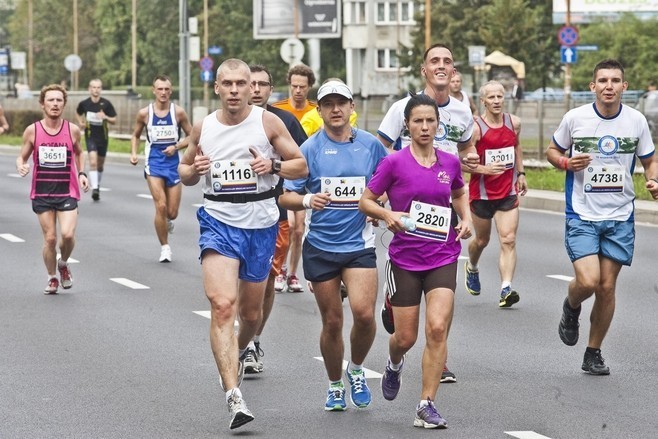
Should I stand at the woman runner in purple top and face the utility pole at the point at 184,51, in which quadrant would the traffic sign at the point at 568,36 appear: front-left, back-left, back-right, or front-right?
front-right

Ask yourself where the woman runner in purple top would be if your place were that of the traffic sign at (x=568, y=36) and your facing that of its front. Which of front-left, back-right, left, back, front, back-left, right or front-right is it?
front

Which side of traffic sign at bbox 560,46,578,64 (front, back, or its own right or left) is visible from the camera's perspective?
front

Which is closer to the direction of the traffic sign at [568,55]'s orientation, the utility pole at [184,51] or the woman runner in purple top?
the woman runner in purple top

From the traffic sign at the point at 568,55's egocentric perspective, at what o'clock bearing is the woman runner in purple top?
The woman runner in purple top is roughly at 12 o'clock from the traffic sign.

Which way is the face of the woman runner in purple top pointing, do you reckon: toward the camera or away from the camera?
toward the camera

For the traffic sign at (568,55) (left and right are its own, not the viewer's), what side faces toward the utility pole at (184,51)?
right

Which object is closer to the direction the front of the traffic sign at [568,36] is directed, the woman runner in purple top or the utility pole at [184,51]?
the woman runner in purple top

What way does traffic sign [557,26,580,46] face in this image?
toward the camera
